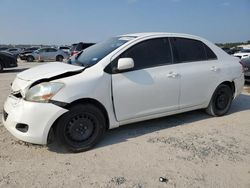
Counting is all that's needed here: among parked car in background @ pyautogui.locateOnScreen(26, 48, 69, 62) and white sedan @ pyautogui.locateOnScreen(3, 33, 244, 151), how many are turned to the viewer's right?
0

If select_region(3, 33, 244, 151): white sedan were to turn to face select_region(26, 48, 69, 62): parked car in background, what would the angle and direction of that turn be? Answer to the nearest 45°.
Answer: approximately 135° to its right

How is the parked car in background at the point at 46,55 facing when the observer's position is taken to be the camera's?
facing to the left of the viewer

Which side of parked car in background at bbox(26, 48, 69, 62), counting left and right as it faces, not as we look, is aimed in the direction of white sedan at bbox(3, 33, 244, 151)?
left

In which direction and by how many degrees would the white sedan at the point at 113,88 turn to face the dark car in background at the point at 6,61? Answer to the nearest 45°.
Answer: approximately 90° to its right

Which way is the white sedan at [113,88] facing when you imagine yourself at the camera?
facing the viewer and to the left of the viewer
